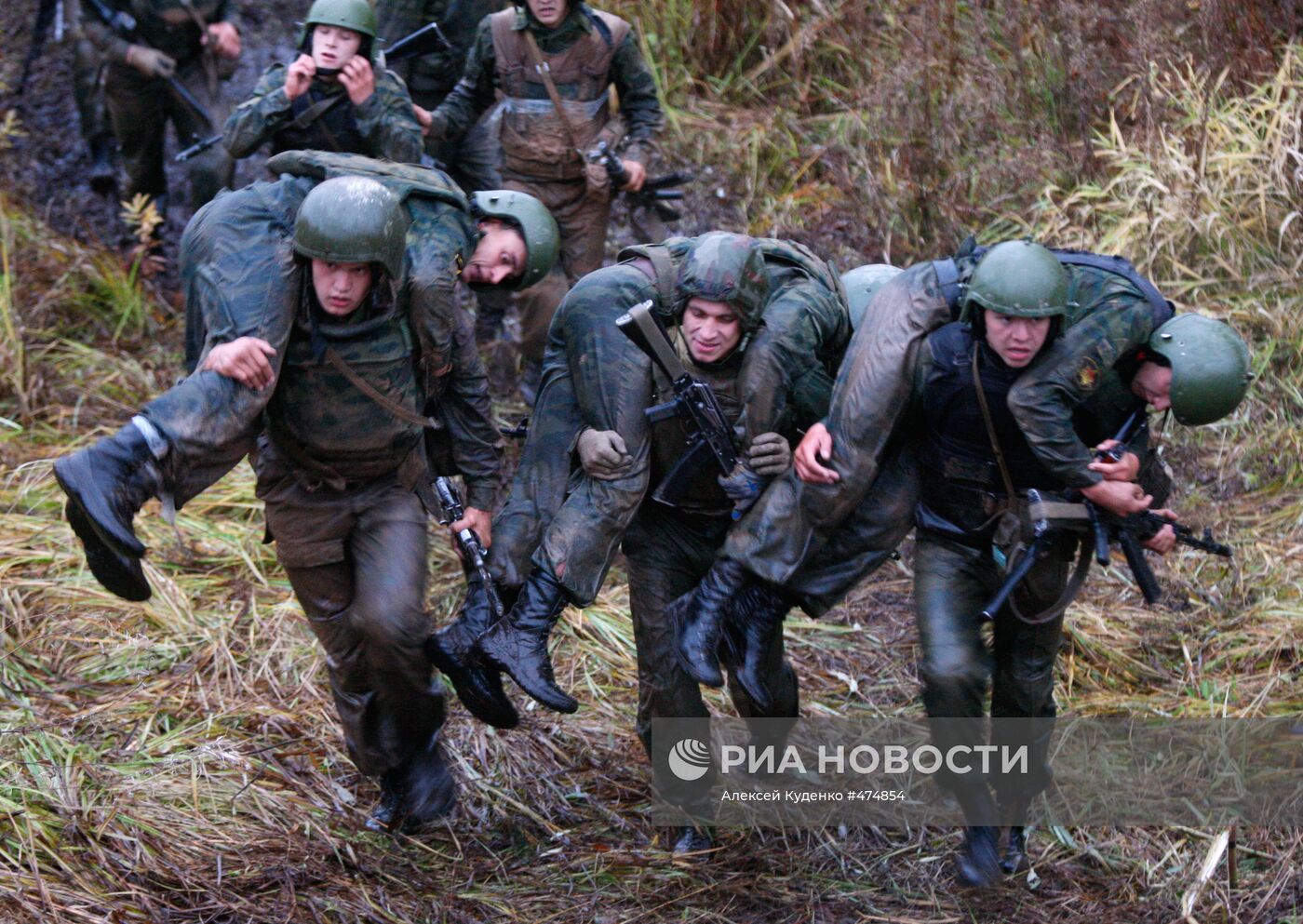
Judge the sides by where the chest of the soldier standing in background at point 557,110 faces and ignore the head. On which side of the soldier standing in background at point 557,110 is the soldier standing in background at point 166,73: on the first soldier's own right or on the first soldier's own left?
on the first soldier's own right

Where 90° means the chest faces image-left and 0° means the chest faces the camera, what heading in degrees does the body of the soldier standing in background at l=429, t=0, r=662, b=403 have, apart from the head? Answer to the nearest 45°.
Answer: approximately 0°

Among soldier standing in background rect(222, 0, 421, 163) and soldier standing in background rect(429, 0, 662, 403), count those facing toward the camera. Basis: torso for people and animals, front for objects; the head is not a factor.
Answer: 2

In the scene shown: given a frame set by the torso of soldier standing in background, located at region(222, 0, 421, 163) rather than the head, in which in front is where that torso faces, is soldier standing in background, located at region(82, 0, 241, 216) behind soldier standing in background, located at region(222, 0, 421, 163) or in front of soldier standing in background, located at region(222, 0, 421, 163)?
behind

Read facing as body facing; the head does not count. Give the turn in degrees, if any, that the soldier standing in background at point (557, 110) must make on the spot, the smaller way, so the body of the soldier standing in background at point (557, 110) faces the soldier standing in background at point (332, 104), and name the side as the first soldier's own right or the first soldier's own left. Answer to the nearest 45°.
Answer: approximately 45° to the first soldier's own right
